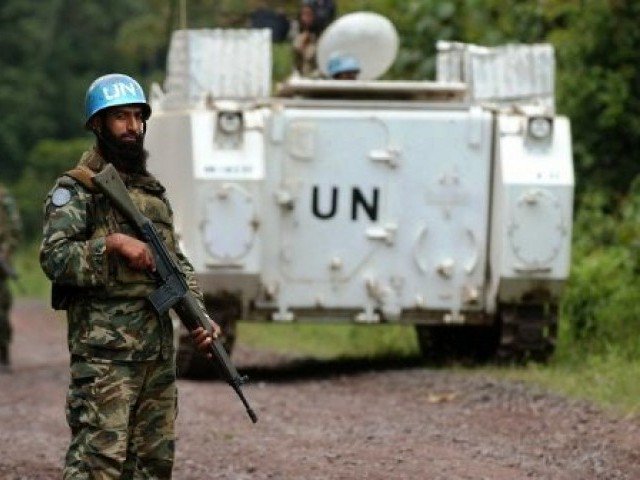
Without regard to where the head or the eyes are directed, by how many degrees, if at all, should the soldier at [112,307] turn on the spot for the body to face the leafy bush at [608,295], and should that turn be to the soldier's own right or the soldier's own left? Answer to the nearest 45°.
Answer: approximately 90° to the soldier's own left

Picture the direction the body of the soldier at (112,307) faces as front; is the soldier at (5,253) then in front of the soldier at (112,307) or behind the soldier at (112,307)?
behind

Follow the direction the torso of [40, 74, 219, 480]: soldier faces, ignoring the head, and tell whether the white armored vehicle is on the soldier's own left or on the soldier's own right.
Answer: on the soldier's own left

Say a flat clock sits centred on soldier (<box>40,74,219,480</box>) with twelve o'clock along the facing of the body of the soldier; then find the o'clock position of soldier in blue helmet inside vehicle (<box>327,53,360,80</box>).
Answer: The soldier in blue helmet inside vehicle is roughly at 8 o'clock from the soldier.

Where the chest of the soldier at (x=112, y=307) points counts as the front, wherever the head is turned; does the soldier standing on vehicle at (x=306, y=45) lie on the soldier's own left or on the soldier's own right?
on the soldier's own left

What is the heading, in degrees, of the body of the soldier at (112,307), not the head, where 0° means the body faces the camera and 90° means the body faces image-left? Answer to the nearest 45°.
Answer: approximately 315°
